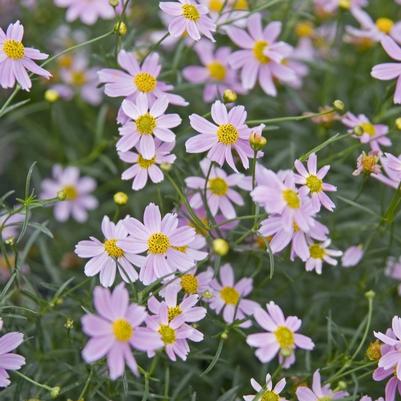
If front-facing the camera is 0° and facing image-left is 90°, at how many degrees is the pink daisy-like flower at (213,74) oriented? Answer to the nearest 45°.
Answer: approximately 0°

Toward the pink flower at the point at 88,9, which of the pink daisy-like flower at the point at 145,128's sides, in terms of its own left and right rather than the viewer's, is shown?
back

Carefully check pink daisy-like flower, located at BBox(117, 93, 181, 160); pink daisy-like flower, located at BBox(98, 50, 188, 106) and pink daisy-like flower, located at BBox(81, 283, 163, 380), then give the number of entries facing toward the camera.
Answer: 3

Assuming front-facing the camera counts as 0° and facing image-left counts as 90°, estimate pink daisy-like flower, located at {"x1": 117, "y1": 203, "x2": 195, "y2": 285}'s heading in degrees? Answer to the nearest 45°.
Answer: approximately 0°

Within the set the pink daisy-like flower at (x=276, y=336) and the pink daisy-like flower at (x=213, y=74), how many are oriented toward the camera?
2
